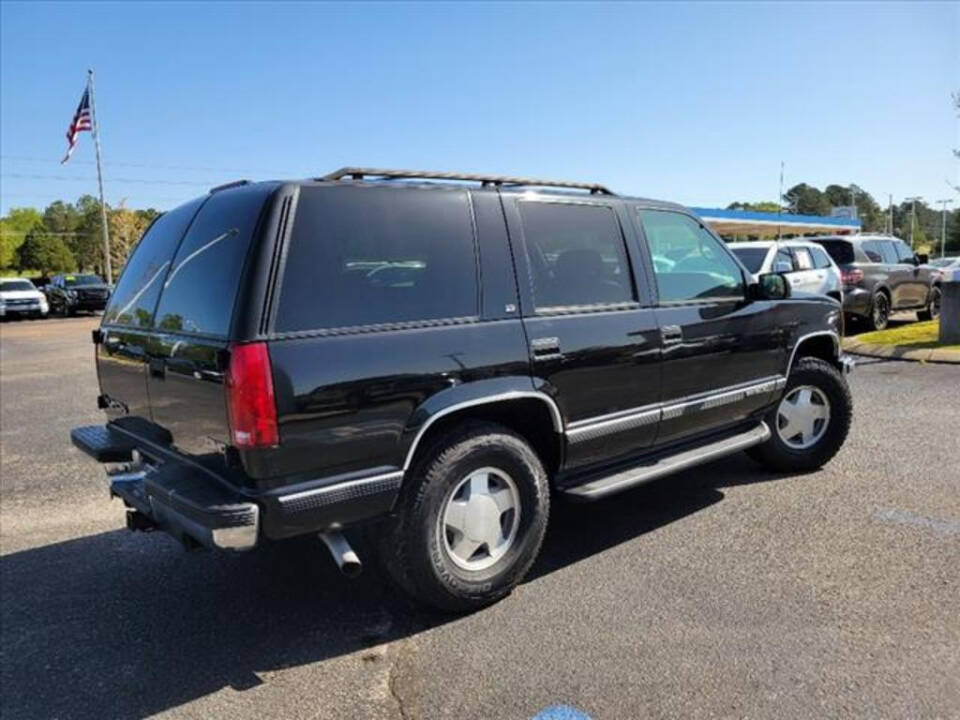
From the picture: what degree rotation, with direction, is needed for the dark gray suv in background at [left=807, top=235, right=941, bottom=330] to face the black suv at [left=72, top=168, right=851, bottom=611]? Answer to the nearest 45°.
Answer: approximately 135° to its right

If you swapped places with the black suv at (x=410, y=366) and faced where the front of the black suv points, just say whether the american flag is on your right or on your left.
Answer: on your left

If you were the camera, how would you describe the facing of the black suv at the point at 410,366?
facing away from the viewer and to the right of the viewer

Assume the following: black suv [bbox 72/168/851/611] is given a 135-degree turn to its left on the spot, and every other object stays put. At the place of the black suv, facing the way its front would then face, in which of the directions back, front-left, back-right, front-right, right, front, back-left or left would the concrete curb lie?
back-right

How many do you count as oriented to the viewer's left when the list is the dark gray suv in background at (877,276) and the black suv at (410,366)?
0

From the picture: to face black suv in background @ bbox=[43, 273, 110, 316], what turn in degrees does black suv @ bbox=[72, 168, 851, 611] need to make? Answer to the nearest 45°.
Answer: approximately 90° to its left

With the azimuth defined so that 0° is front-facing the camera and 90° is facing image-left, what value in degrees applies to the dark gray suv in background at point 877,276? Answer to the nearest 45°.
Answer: approximately 225°

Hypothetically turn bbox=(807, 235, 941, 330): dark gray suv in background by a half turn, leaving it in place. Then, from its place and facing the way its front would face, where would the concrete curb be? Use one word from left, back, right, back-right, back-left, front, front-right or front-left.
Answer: front-left

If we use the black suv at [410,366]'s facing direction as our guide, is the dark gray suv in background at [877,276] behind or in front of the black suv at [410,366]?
in front

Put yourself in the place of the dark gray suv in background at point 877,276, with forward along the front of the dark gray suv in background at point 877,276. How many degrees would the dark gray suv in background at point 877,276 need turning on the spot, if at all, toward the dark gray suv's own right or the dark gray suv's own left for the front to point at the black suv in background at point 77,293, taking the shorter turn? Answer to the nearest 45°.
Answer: approximately 135° to the dark gray suv's own left

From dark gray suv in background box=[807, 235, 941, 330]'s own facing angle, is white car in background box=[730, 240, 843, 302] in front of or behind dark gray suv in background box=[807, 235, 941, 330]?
behind

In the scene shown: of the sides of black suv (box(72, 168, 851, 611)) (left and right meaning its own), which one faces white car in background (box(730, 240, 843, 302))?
front

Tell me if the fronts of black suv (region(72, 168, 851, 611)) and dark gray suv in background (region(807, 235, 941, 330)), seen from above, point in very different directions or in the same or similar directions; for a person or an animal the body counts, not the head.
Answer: same or similar directions
